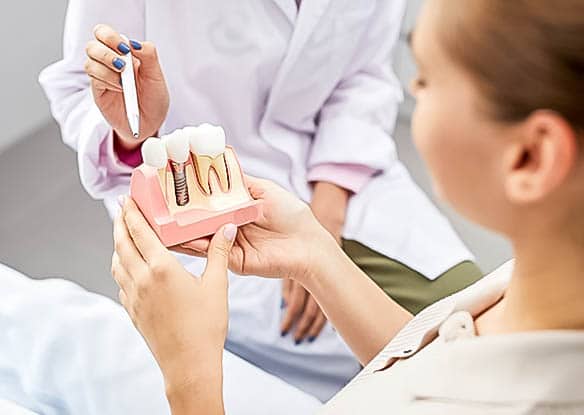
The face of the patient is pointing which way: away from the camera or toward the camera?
away from the camera

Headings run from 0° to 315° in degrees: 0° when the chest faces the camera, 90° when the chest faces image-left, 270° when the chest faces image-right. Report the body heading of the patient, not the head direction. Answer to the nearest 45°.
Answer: approximately 135°

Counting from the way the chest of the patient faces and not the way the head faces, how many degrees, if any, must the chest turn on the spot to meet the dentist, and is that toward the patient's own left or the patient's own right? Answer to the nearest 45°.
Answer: approximately 45° to the patient's own right
